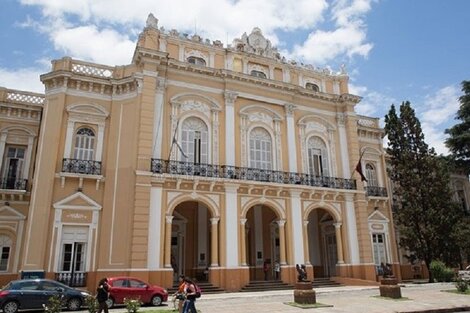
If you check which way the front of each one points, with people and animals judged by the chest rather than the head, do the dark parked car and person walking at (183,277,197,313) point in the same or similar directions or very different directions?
very different directions

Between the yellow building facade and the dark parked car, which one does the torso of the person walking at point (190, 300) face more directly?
the dark parked car

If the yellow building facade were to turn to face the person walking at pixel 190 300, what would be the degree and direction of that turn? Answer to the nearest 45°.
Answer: approximately 45° to its right

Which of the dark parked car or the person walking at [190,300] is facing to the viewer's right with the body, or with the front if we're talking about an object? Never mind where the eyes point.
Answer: the dark parked car

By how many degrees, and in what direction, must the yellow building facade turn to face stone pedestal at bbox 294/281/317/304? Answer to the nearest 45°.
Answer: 0° — it already faces it
